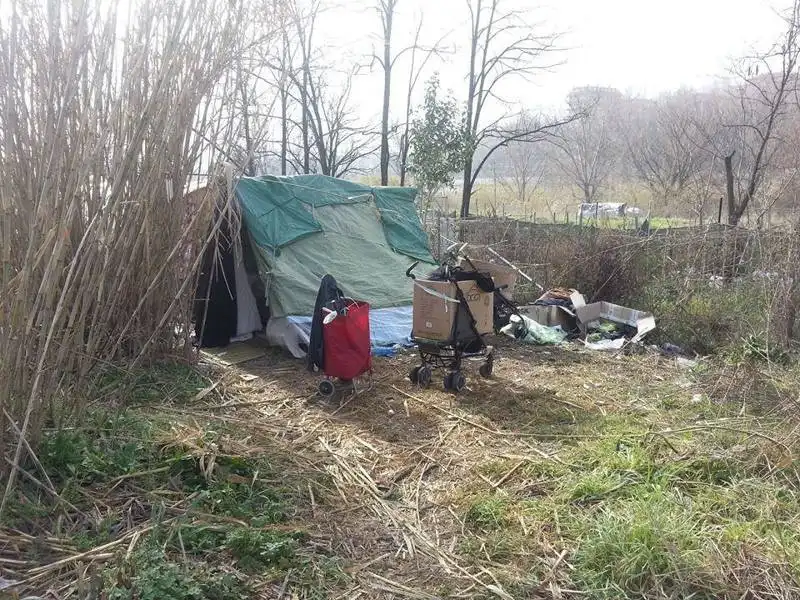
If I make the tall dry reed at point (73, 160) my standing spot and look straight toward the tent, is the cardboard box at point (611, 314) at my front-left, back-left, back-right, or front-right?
front-right

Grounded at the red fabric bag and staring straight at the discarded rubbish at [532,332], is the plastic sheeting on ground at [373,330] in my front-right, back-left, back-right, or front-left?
front-left

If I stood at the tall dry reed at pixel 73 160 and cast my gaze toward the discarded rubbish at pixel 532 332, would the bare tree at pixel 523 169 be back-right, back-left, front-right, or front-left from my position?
front-left

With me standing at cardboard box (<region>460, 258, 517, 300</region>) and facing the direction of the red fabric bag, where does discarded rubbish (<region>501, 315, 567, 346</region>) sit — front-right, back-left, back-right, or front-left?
back-right

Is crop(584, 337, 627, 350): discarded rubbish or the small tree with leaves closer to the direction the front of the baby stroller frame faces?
the discarded rubbish
